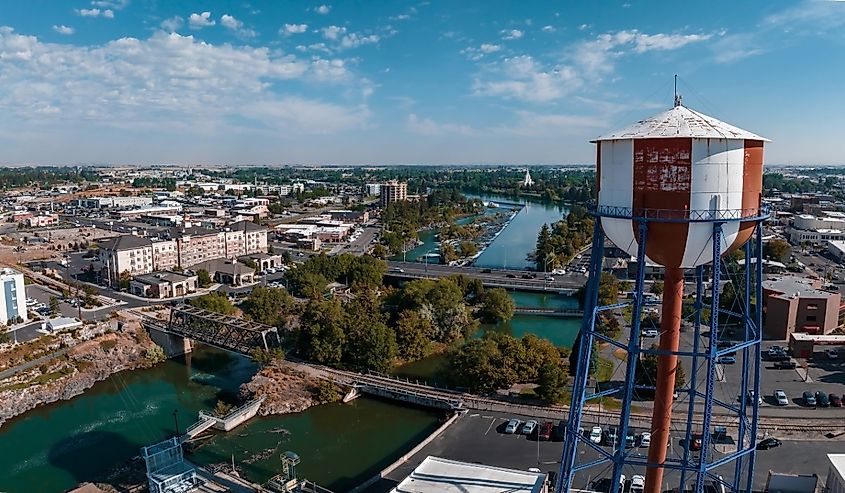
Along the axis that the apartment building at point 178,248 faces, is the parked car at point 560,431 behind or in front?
in front

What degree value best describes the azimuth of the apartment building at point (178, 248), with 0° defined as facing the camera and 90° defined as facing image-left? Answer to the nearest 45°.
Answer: approximately 315°

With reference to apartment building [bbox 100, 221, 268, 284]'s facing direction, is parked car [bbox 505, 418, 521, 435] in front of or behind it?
in front

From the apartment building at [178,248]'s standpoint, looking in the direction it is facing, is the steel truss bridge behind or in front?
in front

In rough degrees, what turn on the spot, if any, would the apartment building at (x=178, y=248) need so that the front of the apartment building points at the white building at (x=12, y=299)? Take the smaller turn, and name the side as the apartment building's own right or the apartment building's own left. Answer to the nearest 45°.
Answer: approximately 90° to the apartment building's own right
